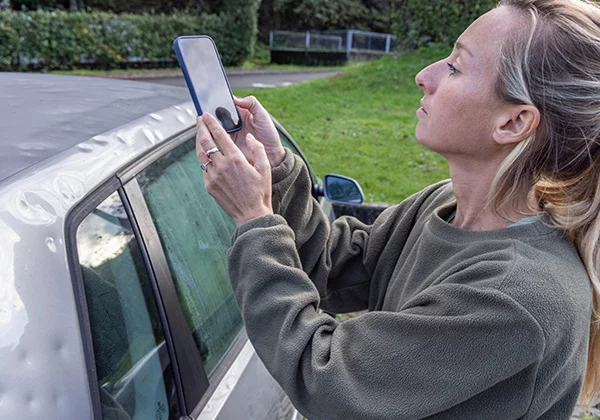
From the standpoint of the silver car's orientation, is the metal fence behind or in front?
in front

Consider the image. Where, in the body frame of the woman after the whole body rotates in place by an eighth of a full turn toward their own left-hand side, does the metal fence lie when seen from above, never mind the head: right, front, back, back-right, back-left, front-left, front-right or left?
back-right

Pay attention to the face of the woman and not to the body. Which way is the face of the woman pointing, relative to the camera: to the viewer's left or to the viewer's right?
to the viewer's left

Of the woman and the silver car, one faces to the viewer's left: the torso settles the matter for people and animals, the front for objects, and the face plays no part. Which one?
the woman

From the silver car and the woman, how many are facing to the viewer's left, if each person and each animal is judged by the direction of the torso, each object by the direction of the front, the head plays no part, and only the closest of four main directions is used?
1

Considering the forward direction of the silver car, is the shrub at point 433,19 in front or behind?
in front

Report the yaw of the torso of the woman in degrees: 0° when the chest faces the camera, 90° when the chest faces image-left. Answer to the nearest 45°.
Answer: approximately 90°

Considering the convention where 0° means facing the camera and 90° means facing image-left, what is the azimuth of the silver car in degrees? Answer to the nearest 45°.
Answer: approximately 225°

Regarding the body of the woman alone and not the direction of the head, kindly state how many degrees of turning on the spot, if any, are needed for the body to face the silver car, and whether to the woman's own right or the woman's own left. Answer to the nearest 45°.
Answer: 0° — they already face it

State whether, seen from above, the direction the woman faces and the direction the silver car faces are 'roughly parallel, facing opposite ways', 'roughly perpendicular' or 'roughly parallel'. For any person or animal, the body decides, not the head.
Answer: roughly perpendicular

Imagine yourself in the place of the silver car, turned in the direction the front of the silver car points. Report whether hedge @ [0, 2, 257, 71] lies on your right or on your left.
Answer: on your left
